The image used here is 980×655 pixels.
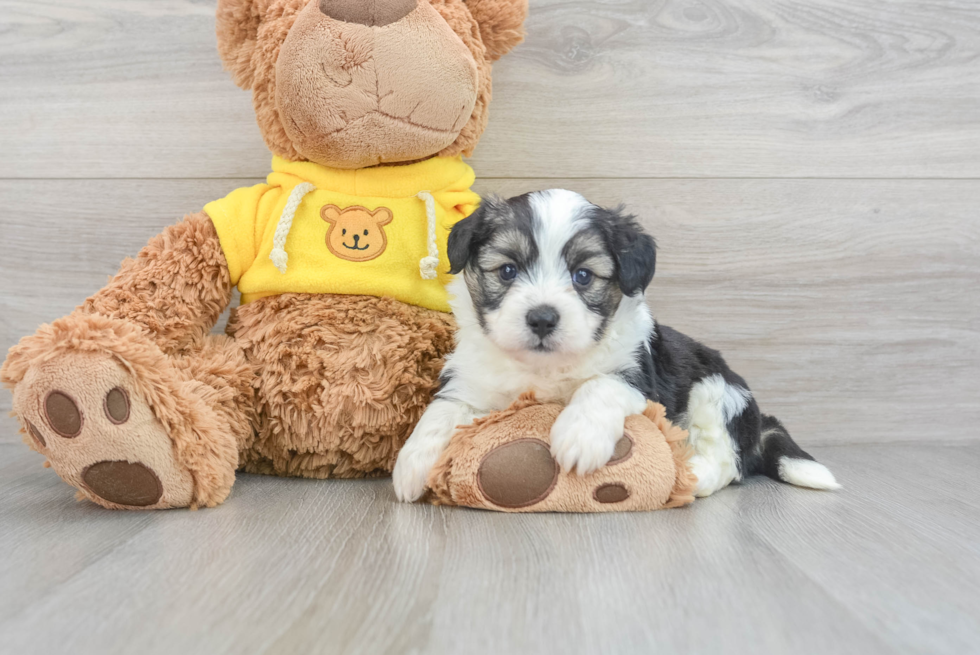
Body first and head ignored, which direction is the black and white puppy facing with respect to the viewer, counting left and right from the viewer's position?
facing the viewer and to the left of the viewer

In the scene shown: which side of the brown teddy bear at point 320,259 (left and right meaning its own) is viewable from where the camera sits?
front
